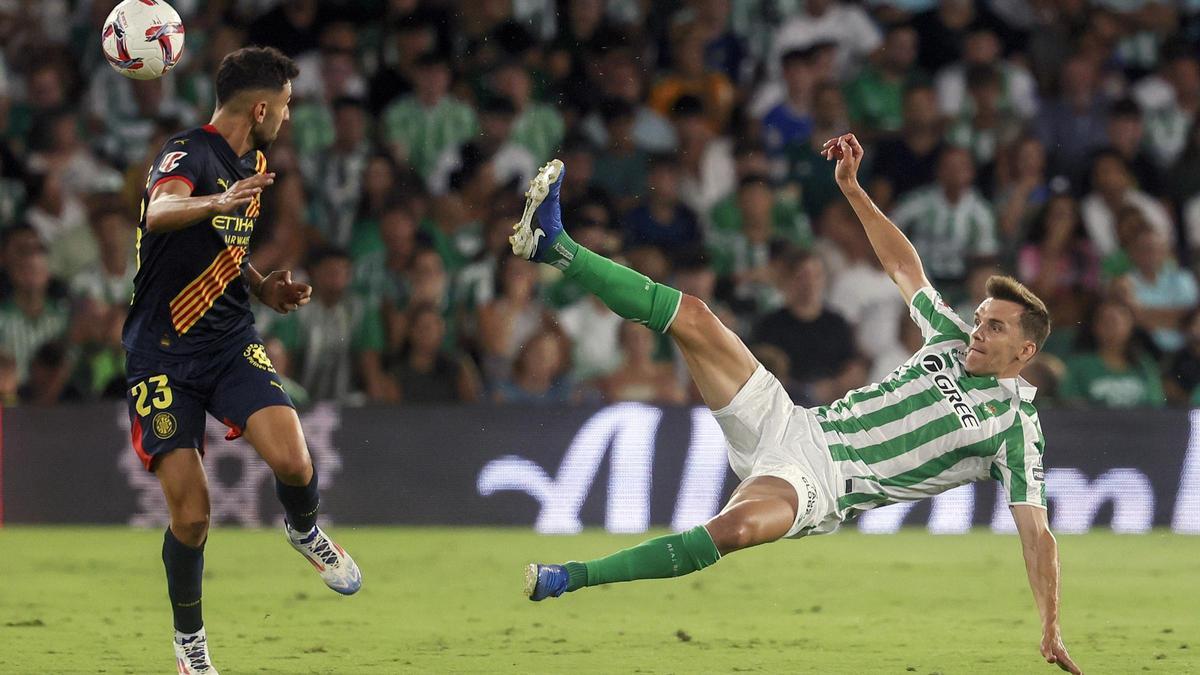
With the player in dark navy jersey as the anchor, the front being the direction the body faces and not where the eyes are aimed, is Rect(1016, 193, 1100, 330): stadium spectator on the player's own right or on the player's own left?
on the player's own left

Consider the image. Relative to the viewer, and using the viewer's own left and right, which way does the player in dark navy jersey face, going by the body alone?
facing the viewer and to the right of the viewer

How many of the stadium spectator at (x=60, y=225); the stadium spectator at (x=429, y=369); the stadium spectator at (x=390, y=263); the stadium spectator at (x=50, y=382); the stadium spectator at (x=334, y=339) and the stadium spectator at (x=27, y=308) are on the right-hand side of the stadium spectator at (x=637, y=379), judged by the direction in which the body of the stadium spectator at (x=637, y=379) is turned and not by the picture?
6

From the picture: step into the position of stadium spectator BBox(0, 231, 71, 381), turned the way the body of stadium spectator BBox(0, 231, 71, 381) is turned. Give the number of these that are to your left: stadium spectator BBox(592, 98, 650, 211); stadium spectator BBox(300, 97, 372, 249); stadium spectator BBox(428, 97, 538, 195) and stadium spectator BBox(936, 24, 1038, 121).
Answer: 4

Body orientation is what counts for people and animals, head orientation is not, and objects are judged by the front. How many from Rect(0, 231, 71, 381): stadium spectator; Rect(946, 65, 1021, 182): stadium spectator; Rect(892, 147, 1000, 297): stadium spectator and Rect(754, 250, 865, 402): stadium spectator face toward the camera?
4

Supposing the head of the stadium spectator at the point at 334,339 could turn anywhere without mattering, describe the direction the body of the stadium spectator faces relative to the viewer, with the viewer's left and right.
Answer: facing the viewer

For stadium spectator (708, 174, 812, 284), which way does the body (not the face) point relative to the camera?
toward the camera

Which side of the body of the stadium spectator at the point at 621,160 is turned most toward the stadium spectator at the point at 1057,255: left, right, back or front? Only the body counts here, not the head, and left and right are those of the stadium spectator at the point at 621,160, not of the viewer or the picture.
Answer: left

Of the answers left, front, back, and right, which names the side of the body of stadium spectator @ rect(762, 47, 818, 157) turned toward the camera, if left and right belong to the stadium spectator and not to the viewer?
front

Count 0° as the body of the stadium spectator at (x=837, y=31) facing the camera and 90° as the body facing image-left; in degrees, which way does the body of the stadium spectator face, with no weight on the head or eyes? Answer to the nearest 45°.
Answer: approximately 0°

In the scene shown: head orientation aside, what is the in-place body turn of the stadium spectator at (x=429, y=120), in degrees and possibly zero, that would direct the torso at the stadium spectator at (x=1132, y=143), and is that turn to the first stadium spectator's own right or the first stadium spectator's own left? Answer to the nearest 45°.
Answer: approximately 90° to the first stadium spectator's own left

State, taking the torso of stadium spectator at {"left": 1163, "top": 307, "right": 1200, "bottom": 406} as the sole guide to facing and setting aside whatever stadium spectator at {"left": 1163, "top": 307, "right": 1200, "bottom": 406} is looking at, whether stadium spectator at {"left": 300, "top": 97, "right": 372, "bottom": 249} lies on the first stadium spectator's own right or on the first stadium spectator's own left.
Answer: on the first stadium spectator's own right

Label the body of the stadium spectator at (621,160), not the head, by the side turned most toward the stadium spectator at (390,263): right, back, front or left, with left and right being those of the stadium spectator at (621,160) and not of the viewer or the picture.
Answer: right
